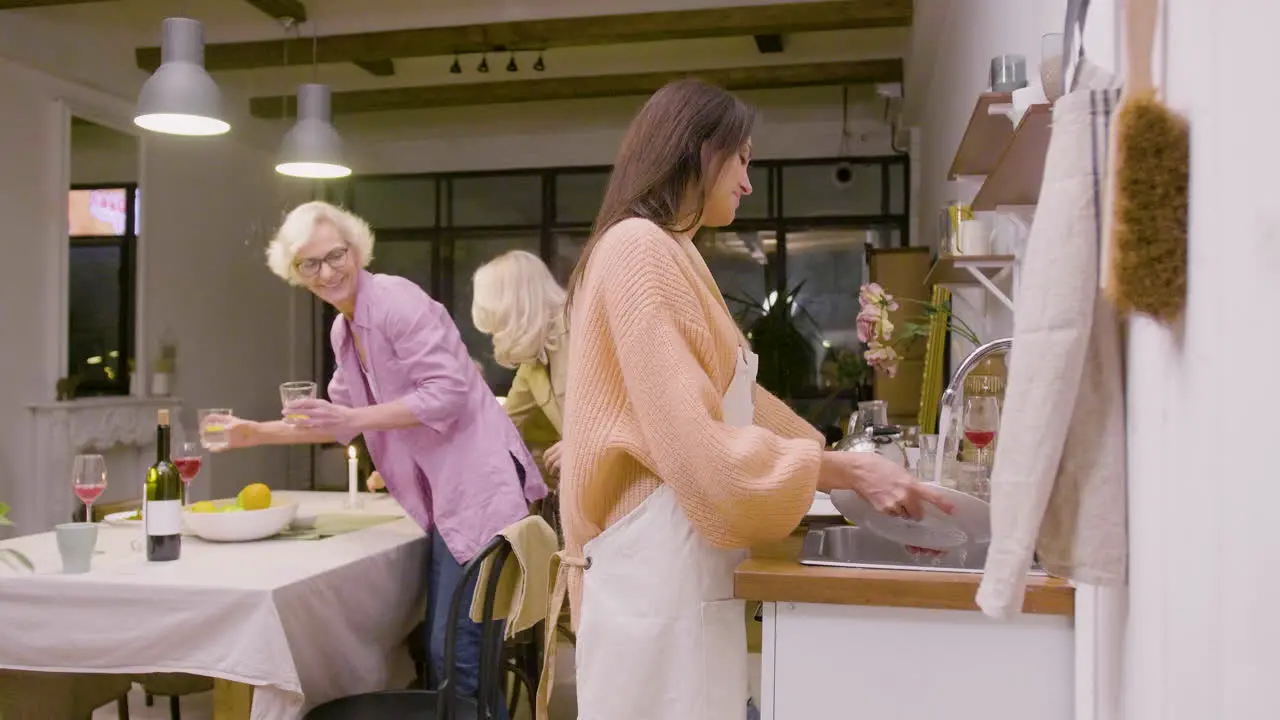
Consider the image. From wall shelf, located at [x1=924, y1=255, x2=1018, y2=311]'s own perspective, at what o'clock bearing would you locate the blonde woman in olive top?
The blonde woman in olive top is roughly at 12 o'clock from the wall shelf.

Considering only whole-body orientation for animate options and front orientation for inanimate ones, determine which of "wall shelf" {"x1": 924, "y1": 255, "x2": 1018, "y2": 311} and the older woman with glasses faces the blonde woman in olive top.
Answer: the wall shelf

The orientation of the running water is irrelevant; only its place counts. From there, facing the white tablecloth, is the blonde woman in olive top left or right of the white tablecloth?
right

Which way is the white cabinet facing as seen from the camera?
to the viewer's left

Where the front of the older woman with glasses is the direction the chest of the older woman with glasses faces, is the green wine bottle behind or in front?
in front

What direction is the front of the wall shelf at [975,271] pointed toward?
to the viewer's left

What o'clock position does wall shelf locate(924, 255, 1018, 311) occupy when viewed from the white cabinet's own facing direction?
The wall shelf is roughly at 3 o'clock from the white cabinet.

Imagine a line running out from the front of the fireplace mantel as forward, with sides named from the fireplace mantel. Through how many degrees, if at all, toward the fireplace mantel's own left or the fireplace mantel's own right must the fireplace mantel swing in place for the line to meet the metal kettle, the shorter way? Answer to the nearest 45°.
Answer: approximately 45° to the fireplace mantel's own right

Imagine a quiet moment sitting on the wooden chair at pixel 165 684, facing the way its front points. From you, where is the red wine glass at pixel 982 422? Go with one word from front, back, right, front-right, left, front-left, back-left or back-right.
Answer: front

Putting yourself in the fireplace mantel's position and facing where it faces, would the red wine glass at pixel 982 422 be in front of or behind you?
in front

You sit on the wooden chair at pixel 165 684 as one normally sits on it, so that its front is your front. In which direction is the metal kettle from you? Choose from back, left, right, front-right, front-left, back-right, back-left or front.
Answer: front
